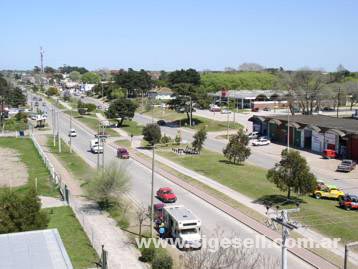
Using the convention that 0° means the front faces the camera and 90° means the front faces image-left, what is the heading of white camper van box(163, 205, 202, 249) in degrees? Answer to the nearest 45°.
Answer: approximately 315°

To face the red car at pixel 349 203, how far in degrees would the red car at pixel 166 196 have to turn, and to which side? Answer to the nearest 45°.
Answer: approximately 45° to its left

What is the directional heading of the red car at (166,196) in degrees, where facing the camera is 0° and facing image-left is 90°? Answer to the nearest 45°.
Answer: approximately 315°

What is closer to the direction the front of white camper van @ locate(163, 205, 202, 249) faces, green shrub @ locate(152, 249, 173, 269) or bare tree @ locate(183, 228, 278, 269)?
the bare tree

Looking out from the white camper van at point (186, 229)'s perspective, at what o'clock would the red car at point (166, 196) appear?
The red car is roughly at 7 o'clock from the white camper van.

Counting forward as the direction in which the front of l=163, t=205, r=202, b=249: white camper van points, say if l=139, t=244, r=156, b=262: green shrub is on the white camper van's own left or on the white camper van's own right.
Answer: on the white camper van's own right

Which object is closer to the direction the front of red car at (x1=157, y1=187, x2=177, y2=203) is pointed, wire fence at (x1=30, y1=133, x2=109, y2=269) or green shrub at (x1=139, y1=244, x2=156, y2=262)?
the green shrub

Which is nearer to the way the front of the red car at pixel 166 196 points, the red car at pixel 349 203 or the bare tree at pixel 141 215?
the red car at pixel 349 203

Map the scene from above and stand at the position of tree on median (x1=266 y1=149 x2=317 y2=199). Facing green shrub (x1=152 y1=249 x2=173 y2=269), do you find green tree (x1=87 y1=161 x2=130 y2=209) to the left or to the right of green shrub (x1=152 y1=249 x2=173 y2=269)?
right
